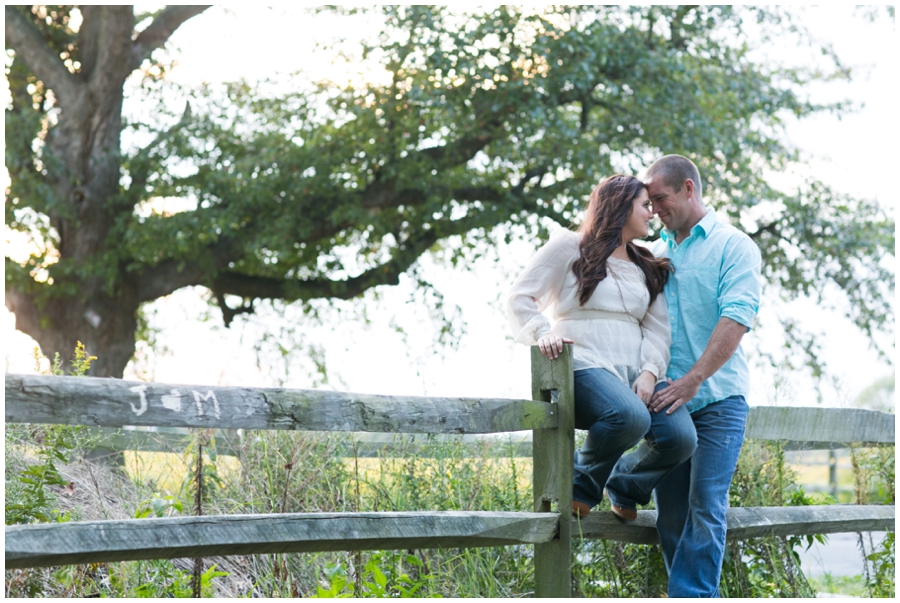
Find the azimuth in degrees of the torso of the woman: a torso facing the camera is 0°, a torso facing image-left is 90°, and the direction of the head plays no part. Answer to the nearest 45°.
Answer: approximately 315°

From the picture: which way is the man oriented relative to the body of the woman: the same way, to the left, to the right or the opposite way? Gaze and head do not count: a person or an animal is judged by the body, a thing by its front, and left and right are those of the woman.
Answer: to the right

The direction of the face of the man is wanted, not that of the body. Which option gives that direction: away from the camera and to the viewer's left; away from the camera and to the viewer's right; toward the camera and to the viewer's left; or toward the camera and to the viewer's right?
toward the camera and to the viewer's left

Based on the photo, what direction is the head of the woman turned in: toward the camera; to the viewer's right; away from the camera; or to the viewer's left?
to the viewer's right

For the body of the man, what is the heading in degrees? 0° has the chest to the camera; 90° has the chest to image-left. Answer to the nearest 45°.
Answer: approximately 45°
